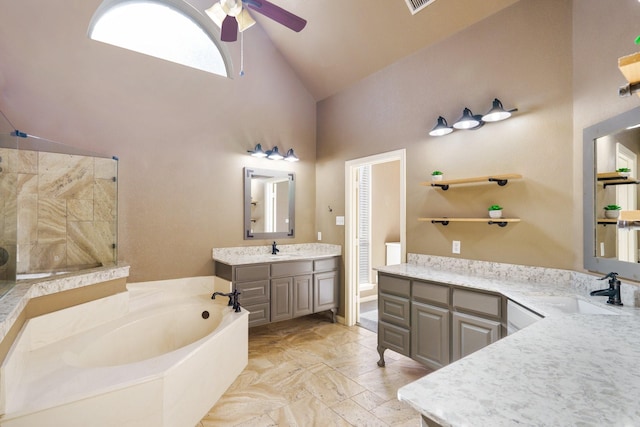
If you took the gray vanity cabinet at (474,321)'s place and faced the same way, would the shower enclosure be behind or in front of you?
in front

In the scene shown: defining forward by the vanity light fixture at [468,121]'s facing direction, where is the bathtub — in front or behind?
in front

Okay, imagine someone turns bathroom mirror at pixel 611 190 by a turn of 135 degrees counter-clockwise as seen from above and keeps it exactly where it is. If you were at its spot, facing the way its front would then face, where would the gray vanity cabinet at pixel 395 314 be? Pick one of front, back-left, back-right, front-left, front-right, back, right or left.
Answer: back

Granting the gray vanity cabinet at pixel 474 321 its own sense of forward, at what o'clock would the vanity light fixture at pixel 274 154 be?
The vanity light fixture is roughly at 2 o'clock from the gray vanity cabinet.

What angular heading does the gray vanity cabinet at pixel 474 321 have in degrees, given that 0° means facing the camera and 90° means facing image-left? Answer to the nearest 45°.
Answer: approximately 45°

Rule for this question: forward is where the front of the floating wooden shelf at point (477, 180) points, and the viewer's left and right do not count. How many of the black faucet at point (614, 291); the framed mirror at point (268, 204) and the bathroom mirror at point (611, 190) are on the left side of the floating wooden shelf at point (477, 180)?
2

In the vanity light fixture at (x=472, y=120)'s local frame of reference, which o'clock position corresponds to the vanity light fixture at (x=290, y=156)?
the vanity light fixture at (x=290, y=156) is roughly at 2 o'clock from the vanity light fixture at (x=472, y=120).

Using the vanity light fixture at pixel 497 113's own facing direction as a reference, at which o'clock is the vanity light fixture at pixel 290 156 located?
the vanity light fixture at pixel 290 156 is roughly at 2 o'clock from the vanity light fixture at pixel 497 113.

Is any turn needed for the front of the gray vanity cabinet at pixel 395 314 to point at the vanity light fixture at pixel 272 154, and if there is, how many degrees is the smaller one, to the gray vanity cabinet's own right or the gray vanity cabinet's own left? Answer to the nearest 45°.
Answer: approximately 90° to the gray vanity cabinet's own right

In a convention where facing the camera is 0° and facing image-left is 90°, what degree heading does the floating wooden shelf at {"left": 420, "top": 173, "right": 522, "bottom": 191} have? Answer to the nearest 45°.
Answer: approximately 45°

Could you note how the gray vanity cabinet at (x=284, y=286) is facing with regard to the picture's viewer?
facing the viewer and to the right of the viewer
